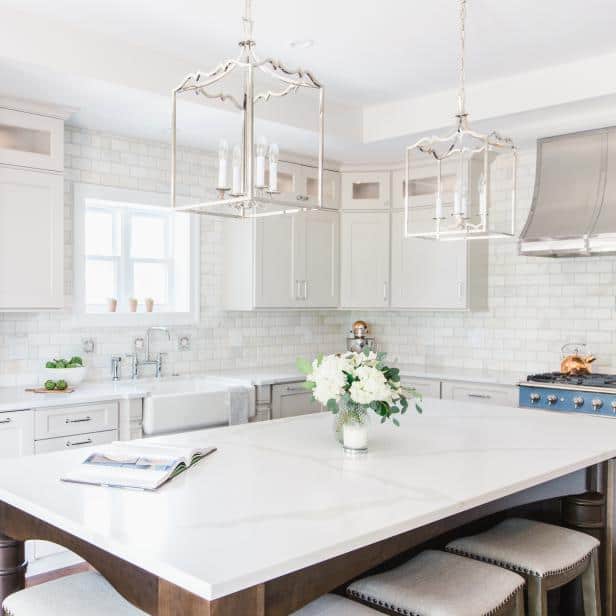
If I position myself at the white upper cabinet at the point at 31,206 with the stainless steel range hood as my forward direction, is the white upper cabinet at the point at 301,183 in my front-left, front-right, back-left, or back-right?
front-left

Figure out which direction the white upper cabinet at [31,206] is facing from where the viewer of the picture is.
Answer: facing the viewer and to the right of the viewer

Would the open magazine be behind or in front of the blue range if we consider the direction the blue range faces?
in front

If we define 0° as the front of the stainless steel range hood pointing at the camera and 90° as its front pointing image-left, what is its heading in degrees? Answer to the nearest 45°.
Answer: approximately 45°

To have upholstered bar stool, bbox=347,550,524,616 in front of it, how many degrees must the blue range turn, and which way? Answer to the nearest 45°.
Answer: approximately 45° to its left

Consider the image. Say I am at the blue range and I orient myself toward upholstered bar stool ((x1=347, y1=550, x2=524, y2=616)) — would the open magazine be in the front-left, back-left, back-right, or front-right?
front-right

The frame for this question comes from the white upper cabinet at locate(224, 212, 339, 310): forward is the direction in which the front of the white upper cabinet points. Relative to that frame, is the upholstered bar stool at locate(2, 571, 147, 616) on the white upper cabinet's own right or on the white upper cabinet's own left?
on the white upper cabinet's own right

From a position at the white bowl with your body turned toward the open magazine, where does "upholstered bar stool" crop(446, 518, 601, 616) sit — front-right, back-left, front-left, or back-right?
front-left

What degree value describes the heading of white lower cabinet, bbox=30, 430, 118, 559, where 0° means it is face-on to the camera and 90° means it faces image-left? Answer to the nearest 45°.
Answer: approximately 315°

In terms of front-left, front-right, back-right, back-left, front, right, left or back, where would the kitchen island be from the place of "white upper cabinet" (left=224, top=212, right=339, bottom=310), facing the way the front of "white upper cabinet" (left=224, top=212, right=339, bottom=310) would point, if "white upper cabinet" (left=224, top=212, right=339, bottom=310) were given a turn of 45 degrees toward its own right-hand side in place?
front

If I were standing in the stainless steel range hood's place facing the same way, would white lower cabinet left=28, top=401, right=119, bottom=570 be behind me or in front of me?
in front

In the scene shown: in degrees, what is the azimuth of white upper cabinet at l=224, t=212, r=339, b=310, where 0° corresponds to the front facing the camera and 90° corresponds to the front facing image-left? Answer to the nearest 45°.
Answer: approximately 315°

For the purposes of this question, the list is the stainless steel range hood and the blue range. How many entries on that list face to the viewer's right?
0

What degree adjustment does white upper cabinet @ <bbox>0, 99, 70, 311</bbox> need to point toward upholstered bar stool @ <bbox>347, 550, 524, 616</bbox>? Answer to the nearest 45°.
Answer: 0° — it already faces it

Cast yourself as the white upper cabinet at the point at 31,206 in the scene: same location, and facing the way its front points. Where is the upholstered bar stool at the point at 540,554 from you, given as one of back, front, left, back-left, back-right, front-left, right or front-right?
front
